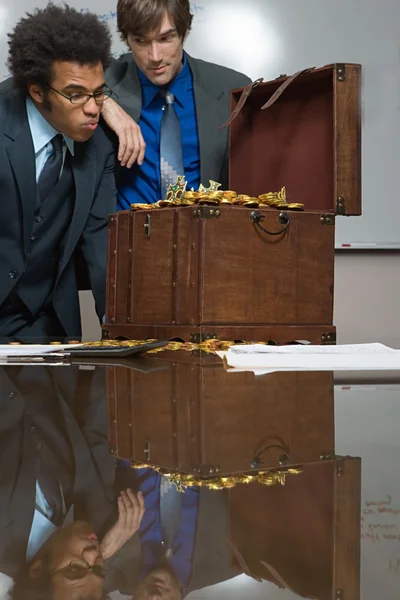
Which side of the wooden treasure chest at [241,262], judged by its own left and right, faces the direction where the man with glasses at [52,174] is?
right

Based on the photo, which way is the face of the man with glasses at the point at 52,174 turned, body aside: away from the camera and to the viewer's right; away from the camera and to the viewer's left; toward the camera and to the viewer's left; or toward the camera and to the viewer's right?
toward the camera and to the viewer's right

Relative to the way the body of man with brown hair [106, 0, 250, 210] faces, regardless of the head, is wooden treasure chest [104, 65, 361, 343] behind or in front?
in front

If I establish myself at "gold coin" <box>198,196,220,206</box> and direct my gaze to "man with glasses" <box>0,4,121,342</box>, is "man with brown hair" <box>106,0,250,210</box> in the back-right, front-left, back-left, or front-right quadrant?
front-right

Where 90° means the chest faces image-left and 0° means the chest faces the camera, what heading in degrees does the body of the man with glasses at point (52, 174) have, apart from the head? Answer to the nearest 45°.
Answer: approximately 315°

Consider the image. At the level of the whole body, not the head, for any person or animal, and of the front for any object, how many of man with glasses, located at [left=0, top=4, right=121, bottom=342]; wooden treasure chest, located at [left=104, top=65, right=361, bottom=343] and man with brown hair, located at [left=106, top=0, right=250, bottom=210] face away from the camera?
0

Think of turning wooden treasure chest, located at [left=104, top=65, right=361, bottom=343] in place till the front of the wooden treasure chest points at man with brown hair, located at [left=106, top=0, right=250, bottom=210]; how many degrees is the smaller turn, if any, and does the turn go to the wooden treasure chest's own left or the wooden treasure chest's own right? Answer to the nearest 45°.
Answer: approximately 135° to the wooden treasure chest's own right

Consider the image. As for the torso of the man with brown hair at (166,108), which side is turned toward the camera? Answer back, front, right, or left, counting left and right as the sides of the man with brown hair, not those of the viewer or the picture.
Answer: front

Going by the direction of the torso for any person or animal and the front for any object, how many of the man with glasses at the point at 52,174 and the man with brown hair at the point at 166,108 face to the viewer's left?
0

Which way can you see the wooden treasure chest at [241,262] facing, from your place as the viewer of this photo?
facing the viewer and to the left of the viewer

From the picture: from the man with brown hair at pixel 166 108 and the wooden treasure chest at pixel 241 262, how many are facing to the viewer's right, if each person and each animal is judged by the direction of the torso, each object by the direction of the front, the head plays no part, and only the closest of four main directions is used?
0
